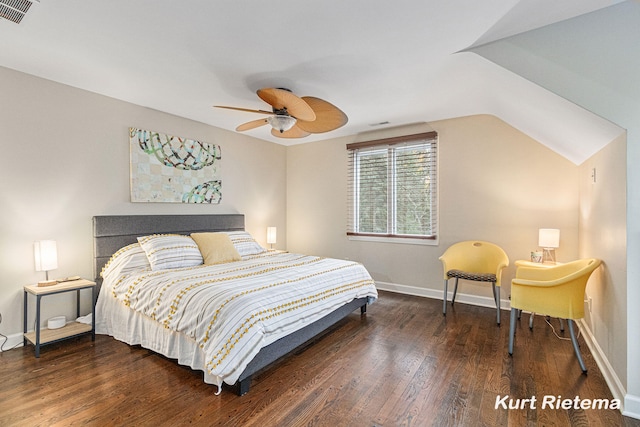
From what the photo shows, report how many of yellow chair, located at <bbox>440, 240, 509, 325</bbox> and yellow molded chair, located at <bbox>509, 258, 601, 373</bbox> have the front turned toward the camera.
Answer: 1

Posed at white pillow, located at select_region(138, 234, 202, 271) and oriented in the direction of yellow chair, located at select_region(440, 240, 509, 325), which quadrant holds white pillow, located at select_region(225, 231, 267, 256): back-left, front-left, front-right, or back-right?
front-left

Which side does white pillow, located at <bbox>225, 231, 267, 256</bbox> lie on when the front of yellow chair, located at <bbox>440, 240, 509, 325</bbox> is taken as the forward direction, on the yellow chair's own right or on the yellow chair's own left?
on the yellow chair's own right

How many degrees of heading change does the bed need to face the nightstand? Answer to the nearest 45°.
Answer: approximately 135° to its right

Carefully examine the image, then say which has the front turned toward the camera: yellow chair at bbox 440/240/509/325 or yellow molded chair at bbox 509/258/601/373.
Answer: the yellow chair

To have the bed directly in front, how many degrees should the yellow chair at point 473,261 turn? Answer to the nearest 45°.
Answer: approximately 45° to its right

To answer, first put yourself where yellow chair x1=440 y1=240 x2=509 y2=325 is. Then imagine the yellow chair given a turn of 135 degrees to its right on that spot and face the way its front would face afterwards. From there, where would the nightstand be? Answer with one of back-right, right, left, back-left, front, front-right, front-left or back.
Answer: left

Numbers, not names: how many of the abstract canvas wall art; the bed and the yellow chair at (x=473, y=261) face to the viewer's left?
0

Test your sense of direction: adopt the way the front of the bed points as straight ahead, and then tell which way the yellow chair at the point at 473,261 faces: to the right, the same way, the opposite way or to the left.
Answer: to the right

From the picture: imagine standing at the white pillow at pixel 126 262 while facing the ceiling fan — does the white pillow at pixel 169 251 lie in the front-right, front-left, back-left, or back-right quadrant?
front-left

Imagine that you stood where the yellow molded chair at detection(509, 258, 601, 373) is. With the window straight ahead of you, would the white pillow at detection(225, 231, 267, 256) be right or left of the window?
left

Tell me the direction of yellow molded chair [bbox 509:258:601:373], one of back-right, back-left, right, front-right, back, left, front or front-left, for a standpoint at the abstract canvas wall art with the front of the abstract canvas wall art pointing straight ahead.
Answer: front

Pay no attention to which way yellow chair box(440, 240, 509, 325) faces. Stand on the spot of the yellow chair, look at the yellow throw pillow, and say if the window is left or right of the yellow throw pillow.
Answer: right

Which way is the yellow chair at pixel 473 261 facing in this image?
toward the camera

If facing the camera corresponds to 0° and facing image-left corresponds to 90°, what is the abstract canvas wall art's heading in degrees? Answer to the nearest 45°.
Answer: approximately 315°

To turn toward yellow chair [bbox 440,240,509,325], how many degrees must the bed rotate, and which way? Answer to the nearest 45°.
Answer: approximately 45° to its left

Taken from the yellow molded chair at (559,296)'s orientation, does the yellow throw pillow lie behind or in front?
in front

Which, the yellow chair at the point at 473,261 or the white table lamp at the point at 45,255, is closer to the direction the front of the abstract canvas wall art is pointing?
the yellow chair

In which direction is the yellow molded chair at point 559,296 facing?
to the viewer's left
